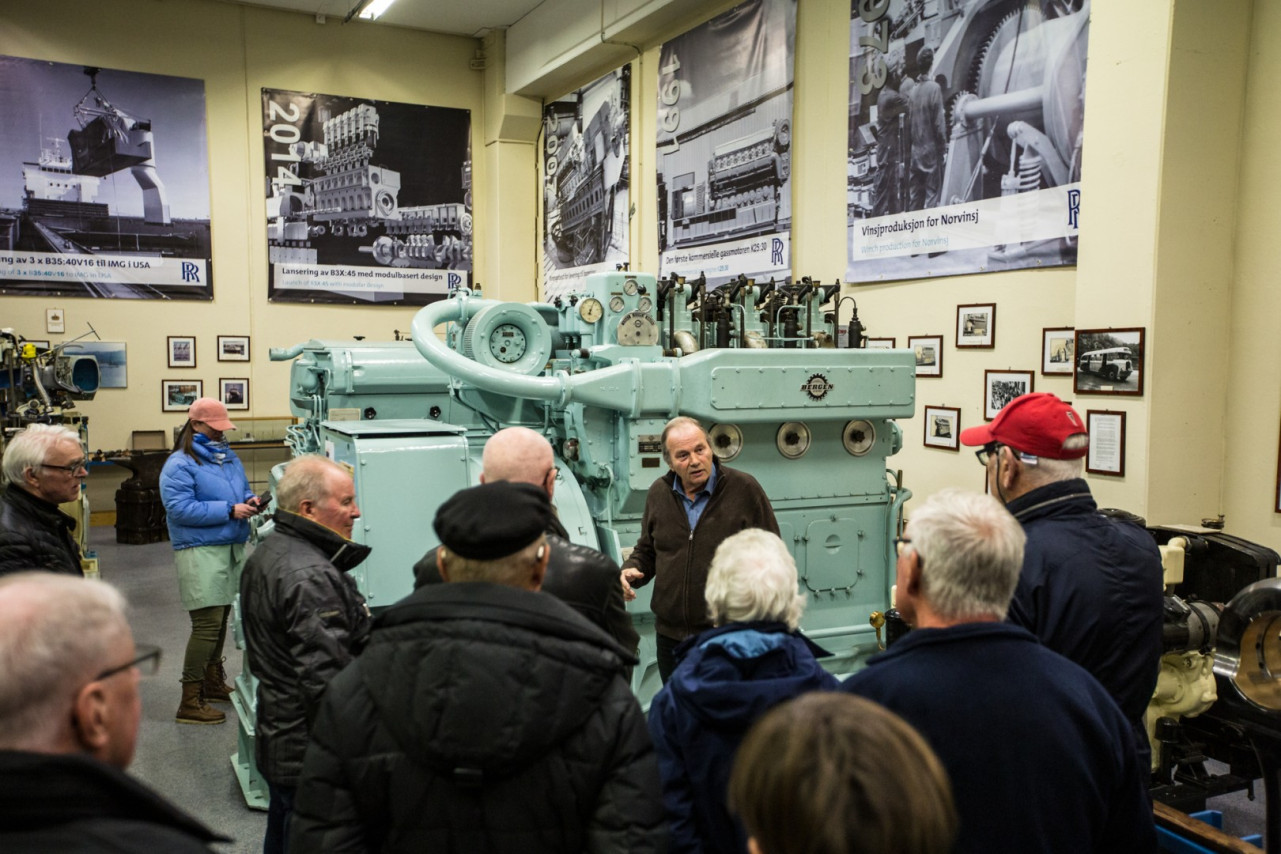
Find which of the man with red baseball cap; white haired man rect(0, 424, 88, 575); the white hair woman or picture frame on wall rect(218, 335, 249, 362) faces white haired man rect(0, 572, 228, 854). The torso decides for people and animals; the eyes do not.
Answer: the picture frame on wall

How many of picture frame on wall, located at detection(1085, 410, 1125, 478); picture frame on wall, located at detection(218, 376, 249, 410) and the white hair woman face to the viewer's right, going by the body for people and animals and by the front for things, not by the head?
0

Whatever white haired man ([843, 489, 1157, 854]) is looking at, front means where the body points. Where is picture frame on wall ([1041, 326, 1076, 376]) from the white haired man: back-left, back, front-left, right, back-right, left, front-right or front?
front-right

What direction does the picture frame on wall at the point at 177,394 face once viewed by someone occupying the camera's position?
facing the viewer

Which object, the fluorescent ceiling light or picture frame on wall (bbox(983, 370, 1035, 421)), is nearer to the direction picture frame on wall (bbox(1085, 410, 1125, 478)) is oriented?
the fluorescent ceiling light

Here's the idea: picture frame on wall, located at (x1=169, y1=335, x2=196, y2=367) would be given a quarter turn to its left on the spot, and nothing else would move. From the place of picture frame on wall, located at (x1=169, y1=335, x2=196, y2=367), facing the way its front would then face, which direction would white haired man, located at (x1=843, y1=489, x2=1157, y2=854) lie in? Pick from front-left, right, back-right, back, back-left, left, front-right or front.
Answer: right

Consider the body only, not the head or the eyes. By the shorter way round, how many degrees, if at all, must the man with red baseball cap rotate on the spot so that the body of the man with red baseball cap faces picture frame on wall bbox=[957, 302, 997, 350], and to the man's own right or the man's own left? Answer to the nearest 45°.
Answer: approximately 45° to the man's own right

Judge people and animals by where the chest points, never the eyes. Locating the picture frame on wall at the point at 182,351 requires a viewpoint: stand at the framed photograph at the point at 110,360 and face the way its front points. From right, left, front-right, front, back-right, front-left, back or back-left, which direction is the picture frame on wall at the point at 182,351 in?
left

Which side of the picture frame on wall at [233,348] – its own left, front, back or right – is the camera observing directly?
front

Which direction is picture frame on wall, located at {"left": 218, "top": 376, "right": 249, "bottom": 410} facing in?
toward the camera

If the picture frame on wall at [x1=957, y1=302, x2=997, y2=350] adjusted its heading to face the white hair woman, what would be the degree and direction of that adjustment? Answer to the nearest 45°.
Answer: approximately 45° to its left

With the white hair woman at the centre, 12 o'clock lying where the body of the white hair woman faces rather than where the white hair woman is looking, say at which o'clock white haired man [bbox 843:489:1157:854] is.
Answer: The white haired man is roughly at 4 o'clock from the white hair woman.

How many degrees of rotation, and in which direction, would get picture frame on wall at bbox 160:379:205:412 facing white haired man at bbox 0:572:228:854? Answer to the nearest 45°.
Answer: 0° — it already faces them

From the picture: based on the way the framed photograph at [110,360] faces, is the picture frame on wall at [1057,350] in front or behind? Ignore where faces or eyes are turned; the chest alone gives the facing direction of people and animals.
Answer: in front

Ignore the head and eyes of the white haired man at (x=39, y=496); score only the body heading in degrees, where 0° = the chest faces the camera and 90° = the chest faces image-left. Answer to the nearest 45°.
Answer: approximately 270°

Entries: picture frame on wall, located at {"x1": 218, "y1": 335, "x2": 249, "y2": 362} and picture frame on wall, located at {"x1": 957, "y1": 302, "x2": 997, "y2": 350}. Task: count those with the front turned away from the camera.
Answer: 0

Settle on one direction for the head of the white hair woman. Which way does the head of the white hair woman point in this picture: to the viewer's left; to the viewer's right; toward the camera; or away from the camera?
away from the camera

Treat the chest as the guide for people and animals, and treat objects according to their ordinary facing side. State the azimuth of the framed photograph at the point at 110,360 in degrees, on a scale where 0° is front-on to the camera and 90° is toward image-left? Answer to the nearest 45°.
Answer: approximately 0°

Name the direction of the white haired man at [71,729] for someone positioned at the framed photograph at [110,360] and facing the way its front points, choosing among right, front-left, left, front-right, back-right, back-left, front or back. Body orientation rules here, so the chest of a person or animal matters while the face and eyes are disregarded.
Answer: front
